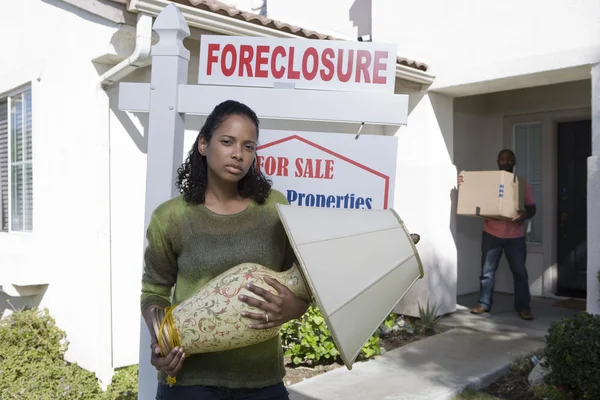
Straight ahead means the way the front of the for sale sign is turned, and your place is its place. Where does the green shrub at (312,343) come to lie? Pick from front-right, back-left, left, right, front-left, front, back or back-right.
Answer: back

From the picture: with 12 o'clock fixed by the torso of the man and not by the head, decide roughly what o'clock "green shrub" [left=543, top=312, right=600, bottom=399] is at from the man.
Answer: The green shrub is roughly at 12 o'clock from the man.

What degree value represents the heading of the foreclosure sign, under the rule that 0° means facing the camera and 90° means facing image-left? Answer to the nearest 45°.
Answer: approximately 0°

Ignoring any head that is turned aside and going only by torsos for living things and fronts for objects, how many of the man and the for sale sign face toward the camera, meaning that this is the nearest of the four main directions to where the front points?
2

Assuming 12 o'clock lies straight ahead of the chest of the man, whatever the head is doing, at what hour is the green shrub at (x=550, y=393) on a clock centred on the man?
The green shrub is roughly at 12 o'clock from the man.

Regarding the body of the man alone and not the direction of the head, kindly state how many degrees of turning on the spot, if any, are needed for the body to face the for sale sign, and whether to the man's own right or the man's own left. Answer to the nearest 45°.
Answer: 0° — they already face it

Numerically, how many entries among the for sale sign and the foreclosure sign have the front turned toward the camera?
2

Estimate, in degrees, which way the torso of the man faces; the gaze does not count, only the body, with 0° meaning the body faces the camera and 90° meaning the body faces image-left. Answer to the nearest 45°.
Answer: approximately 0°

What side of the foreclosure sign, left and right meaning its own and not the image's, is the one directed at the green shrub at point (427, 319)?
back
